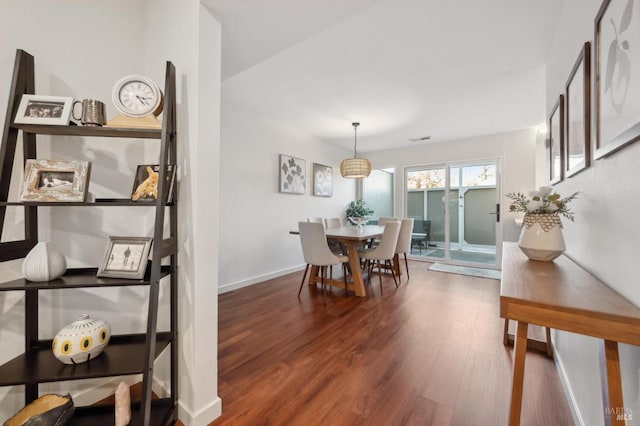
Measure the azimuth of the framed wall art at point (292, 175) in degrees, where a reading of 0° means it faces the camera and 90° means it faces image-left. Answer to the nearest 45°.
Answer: approximately 315°

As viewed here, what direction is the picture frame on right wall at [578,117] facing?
to the viewer's left

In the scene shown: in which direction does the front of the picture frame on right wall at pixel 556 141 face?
to the viewer's left

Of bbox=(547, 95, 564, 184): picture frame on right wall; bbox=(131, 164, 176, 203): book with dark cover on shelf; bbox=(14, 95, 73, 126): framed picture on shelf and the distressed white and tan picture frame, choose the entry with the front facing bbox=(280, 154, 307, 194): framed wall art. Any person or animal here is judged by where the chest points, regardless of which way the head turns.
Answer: the picture frame on right wall

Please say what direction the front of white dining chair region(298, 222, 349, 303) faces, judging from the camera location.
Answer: facing away from the viewer and to the right of the viewer

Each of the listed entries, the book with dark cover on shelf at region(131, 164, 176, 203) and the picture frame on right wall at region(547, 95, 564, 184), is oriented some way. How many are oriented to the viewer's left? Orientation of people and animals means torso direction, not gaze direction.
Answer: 1
